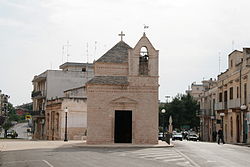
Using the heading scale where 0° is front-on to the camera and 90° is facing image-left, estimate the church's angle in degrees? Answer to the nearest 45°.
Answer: approximately 0°
